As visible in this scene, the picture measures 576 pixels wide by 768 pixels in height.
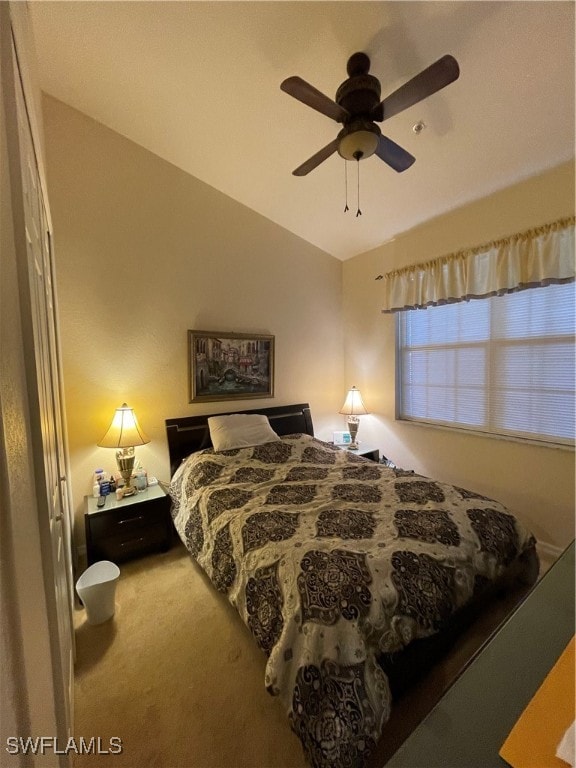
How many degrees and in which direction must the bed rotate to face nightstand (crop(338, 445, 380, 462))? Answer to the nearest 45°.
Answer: approximately 135° to its left

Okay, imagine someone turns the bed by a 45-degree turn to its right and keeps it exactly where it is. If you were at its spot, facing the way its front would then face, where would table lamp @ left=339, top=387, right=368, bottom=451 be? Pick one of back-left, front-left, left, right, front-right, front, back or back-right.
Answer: back

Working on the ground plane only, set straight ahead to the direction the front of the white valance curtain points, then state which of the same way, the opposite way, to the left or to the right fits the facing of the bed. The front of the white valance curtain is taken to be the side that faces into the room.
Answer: to the left

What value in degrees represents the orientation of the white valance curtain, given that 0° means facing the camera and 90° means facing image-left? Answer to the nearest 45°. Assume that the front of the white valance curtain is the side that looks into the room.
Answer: approximately 45°

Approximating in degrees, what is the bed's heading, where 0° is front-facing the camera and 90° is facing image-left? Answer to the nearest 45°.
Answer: approximately 315°

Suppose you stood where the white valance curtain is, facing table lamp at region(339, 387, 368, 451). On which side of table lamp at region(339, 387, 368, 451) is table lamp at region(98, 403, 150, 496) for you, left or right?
left

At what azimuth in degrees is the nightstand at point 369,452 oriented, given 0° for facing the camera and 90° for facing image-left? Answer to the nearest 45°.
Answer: approximately 315°

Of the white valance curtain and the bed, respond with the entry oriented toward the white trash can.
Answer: the white valance curtain

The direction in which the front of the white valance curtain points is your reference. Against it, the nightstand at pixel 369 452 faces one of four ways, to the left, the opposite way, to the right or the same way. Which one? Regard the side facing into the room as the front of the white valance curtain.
to the left

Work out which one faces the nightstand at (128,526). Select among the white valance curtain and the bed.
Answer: the white valance curtain
